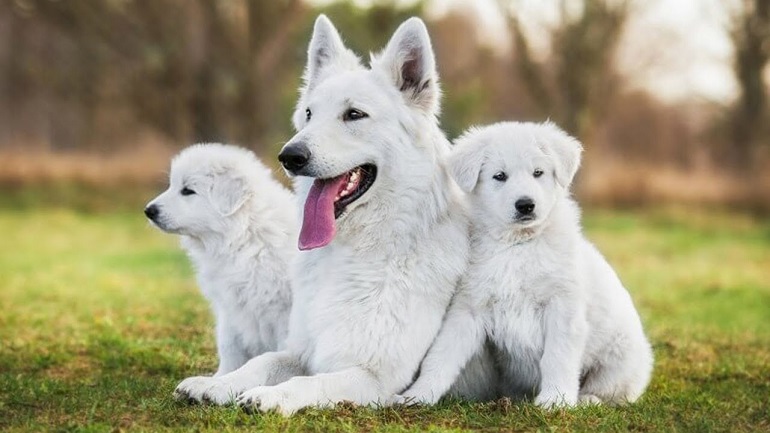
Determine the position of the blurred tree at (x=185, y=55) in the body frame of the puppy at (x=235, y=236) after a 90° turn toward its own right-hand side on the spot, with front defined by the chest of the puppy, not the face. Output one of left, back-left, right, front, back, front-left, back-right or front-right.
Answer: front

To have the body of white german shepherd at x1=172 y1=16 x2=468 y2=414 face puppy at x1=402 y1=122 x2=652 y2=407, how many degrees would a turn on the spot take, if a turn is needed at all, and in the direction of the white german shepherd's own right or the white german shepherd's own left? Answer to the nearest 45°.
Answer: approximately 135° to the white german shepherd's own left

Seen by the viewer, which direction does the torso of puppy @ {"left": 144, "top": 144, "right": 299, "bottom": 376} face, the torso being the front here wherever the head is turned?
to the viewer's left

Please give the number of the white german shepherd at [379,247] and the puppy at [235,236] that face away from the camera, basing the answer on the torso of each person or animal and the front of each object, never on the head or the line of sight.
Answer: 0

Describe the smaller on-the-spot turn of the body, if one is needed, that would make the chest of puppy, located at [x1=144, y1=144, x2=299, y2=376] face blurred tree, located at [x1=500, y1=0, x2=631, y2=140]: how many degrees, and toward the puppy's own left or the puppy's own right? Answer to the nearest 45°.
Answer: approximately 135° to the puppy's own right

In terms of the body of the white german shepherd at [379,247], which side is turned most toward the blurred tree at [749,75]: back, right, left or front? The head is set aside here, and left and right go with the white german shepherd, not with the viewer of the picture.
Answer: back

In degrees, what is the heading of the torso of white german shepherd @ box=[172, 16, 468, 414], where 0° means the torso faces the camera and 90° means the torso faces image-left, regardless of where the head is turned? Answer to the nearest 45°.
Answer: approximately 45°

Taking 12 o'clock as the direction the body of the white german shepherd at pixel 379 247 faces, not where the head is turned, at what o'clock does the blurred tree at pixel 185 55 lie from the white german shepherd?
The blurred tree is roughly at 4 o'clock from the white german shepherd.

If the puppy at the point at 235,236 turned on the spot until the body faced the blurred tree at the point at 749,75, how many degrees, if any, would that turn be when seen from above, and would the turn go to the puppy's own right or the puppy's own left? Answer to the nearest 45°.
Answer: approximately 135° to the puppy's own right

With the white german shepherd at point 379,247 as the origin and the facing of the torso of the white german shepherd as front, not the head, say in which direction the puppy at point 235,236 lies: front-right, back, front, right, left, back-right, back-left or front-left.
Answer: right

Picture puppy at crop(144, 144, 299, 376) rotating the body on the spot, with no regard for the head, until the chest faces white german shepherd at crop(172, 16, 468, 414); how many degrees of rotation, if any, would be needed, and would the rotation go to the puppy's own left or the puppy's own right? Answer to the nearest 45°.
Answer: approximately 135° to the puppy's own left

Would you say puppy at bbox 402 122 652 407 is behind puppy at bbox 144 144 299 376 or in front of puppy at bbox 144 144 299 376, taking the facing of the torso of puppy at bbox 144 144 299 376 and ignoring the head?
behind
